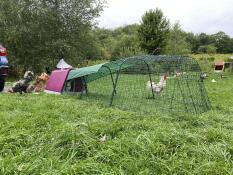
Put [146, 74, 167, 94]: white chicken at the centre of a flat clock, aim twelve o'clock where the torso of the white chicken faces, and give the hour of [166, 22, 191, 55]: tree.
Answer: The tree is roughly at 9 o'clock from the white chicken.

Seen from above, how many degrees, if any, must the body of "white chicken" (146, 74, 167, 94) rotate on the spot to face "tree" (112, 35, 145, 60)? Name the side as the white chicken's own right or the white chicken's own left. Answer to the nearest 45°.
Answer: approximately 90° to the white chicken's own left

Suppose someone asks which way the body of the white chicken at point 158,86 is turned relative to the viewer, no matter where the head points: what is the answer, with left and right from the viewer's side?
facing to the right of the viewer

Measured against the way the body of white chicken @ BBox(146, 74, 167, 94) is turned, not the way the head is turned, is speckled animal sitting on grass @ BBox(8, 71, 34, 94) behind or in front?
behind
